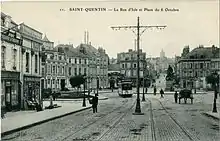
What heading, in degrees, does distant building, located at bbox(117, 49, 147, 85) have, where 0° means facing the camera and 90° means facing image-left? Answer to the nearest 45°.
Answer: approximately 0°

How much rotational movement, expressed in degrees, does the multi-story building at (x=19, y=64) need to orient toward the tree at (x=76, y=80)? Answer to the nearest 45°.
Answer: approximately 135° to its left

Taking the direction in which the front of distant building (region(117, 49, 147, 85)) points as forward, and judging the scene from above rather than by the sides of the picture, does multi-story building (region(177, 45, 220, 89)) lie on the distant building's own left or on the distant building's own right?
on the distant building's own left

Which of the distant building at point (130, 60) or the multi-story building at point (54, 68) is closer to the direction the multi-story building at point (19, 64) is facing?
the distant building

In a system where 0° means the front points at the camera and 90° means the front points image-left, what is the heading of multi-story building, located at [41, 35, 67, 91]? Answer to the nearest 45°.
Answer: approximately 315°

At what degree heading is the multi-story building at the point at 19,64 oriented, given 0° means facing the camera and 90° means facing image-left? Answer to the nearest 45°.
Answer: approximately 315°
